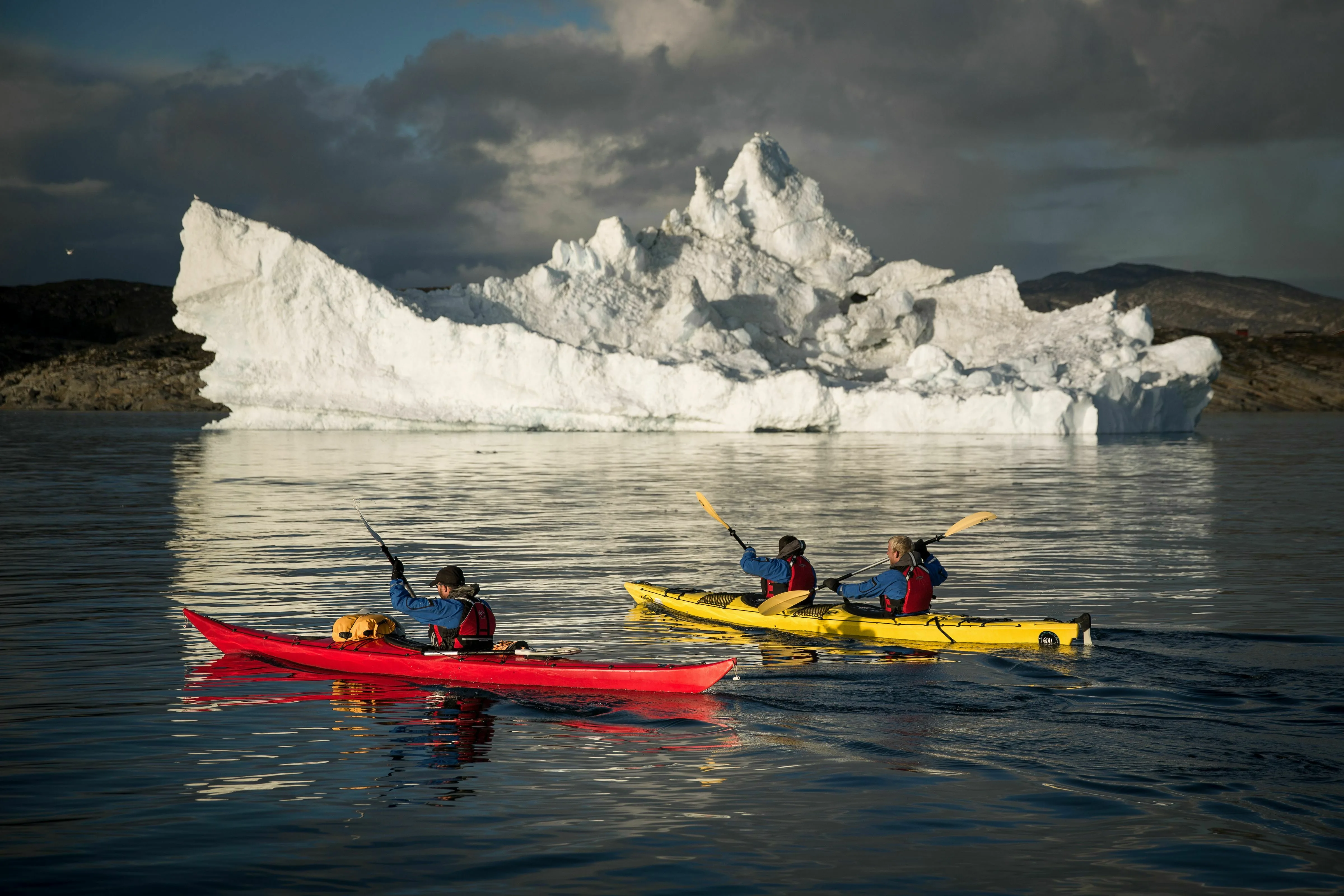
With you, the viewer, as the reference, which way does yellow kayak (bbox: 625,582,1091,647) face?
facing away from the viewer and to the left of the viewer

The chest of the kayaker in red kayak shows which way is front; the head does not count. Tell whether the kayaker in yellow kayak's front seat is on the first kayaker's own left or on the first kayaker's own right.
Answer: on the first kayaker's own right

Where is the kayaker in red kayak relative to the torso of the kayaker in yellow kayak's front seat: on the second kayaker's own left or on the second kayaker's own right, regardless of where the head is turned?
on the second kayaker's own left

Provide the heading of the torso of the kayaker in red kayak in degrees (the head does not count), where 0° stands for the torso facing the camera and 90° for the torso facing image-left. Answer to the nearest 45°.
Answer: approximately 135°

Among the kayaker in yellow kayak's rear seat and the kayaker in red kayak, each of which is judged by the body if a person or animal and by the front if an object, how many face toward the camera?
0

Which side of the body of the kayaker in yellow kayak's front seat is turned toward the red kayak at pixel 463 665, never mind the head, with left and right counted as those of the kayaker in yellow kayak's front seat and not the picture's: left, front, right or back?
left

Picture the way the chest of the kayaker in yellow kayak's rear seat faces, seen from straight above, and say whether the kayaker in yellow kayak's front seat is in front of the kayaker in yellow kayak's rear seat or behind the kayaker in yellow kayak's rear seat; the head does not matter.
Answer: in front

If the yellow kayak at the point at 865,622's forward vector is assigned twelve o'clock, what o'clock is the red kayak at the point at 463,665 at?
The red kayak is roughly at 9 o'clock from the yellow kayak.

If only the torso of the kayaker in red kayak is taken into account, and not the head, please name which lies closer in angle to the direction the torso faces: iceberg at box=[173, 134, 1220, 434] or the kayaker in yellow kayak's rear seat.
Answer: the iceberg
